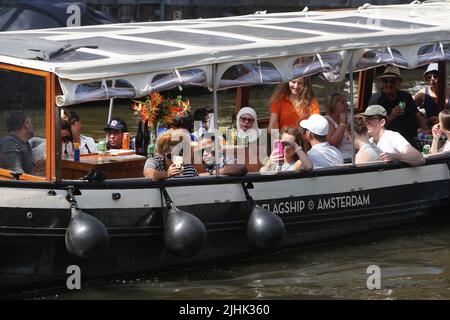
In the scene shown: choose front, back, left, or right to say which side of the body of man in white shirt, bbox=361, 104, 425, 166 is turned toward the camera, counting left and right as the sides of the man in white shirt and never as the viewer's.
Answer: left

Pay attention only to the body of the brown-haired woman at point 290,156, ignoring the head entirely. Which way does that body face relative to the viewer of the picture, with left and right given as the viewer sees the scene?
facing the viewer and to the left of the viewer

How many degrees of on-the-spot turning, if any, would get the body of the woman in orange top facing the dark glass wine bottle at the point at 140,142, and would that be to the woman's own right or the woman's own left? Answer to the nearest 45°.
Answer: approximately 90° to the woman's own right

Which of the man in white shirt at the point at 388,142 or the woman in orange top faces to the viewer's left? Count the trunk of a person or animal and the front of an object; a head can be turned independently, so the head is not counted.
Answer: the man in white shirt

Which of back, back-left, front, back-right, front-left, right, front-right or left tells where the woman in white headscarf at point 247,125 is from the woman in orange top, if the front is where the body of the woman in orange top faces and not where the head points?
front-right

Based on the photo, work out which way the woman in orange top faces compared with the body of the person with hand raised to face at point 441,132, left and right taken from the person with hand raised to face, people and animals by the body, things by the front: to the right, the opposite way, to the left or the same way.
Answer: to the left

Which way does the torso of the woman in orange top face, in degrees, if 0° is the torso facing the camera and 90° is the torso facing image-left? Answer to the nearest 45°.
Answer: approximately 0°

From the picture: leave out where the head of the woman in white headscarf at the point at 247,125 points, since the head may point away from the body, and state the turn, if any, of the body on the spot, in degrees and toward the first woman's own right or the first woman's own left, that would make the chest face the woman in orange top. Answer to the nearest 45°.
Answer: approximately 135° to the first woman's own left

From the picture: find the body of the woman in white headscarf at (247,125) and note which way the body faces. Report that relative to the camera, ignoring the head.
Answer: toward the camera

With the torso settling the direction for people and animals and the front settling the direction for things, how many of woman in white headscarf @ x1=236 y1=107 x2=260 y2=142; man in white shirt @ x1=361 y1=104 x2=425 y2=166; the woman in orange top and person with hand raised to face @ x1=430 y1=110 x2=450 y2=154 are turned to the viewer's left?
2

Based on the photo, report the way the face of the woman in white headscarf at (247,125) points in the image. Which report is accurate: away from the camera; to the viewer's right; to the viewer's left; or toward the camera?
toward the camera

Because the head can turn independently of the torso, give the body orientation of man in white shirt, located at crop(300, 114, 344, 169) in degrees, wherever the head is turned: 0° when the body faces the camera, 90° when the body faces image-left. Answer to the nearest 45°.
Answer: approximately 135°

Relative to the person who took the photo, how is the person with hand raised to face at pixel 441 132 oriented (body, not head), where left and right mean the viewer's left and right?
facing to the left of the viewer

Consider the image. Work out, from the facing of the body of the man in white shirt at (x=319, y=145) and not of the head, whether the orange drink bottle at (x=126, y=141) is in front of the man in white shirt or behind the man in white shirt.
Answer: in front
